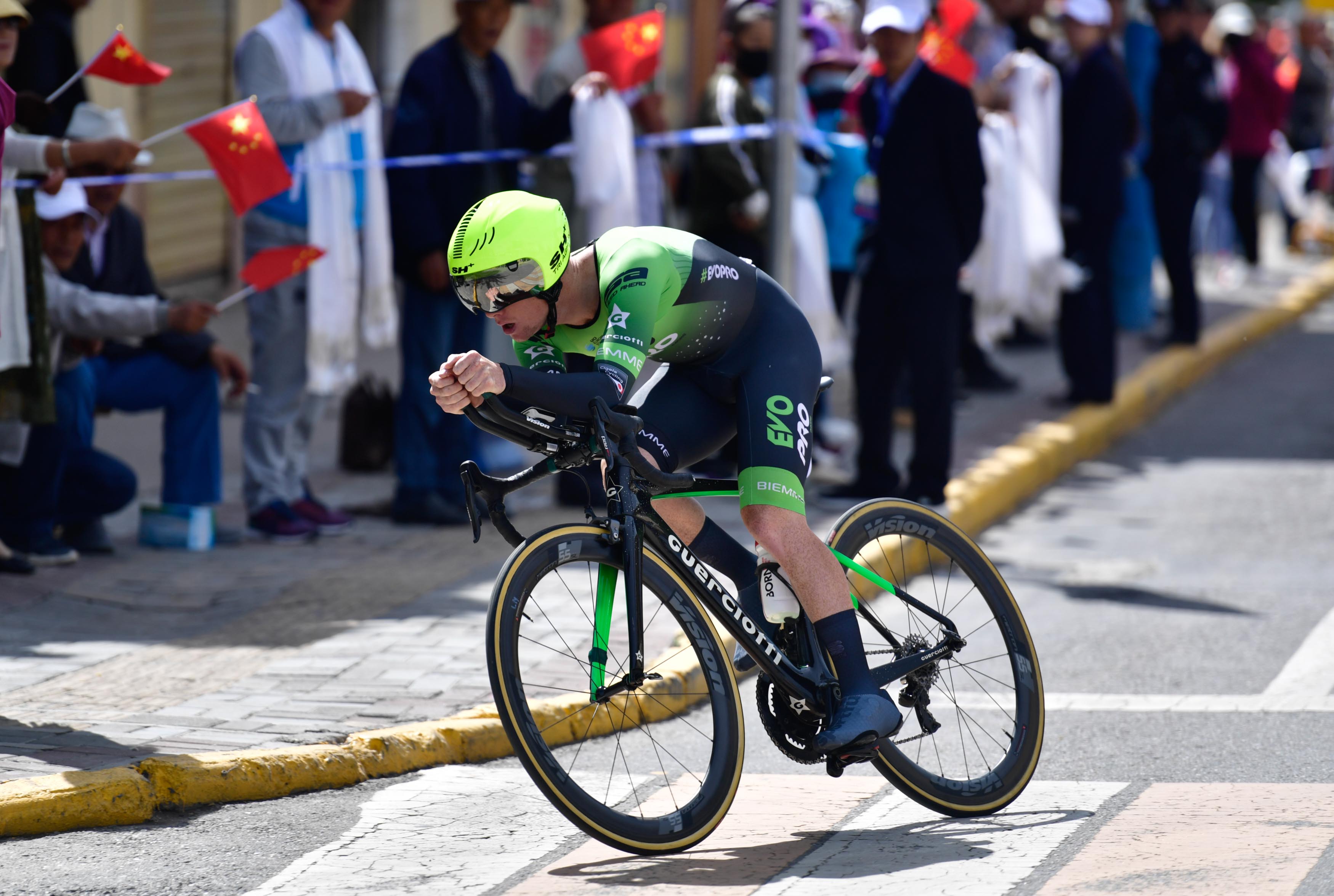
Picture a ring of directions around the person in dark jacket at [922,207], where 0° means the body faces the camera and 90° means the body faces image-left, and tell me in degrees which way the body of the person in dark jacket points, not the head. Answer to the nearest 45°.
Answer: approximately 45°

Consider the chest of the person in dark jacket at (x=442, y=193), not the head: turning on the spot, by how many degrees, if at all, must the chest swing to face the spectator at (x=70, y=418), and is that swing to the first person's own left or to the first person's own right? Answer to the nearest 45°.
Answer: approximately 90° to the first person's own right

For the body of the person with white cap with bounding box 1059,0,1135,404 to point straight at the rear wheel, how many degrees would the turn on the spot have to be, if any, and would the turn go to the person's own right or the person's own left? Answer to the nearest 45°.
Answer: approximately 45° to the person's own left

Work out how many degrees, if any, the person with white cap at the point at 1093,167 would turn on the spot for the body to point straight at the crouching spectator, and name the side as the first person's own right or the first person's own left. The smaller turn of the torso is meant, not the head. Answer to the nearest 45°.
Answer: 0° — they already face them

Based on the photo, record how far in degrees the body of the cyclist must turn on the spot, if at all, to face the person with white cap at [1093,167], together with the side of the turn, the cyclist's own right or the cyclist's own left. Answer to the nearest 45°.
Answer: approximately 135° to the cyclist's own right

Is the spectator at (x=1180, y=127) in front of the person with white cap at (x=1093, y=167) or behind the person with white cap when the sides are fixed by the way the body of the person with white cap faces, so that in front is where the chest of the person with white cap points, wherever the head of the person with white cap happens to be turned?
behind

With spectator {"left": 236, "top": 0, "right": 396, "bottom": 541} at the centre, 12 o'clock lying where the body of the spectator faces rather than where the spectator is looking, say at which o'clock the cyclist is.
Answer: The cyclist is roughly at 1 o'clock from the spectator.
